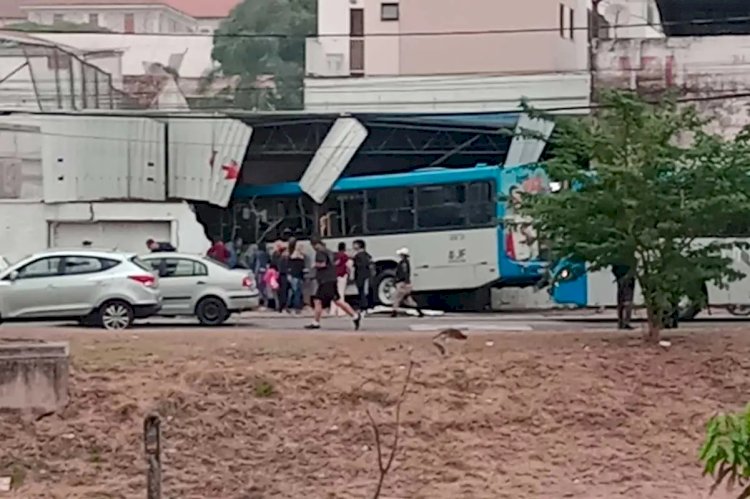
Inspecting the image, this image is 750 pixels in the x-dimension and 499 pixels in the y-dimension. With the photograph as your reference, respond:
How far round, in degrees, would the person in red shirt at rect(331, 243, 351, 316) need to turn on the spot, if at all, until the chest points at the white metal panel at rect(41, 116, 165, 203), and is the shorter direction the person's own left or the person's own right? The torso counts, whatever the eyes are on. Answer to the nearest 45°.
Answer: approximately 45° to the person's own left

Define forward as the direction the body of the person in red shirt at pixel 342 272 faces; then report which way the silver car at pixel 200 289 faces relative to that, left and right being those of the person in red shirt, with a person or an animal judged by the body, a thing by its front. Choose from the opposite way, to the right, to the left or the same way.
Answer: to the left

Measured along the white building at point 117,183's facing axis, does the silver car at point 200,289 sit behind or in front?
in front

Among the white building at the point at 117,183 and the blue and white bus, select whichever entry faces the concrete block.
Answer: the white building

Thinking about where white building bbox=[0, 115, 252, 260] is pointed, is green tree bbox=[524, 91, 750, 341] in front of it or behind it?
in front

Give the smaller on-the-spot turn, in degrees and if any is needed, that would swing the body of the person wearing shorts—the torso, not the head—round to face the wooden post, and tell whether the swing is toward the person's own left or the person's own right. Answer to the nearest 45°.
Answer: approximately 90° to the person's own left

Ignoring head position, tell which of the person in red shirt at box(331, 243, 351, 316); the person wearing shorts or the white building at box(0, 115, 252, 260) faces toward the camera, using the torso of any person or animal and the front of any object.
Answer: the white building

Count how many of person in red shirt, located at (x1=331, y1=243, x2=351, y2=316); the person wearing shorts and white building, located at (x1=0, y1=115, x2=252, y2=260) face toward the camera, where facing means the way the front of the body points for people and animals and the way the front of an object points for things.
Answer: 1

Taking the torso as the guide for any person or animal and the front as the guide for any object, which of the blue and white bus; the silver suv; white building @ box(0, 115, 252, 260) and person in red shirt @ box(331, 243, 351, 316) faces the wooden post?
the white building

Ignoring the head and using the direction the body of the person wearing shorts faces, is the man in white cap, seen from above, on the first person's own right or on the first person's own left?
on the first person's own right

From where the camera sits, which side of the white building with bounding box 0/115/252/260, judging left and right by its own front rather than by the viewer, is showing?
front

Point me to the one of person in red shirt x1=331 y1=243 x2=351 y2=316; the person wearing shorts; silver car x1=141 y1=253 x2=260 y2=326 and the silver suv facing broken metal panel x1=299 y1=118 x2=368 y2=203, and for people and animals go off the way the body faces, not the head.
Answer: the person in red shirt

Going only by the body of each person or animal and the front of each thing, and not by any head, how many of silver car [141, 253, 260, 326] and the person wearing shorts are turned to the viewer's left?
2

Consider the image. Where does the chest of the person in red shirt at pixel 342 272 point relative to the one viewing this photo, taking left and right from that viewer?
facing away from the viewer

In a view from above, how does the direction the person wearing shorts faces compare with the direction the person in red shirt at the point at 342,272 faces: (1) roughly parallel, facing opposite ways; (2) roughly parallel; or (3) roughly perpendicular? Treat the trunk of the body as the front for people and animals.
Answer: roughly perpendicular
